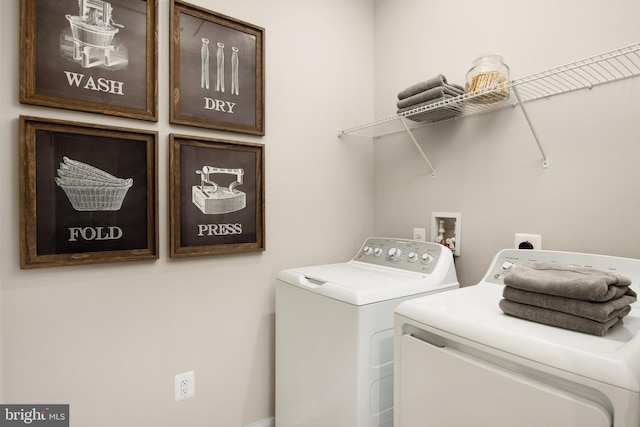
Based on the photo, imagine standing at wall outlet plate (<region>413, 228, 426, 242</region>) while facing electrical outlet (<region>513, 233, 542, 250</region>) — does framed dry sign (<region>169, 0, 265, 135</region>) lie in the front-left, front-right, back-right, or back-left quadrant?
back-right

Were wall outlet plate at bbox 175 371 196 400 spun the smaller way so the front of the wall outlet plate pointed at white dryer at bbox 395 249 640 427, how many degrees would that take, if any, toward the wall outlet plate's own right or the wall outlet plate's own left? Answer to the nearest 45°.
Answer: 0° — it already faces it

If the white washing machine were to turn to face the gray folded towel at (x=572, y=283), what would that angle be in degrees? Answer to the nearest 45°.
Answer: approximately 90° to its left

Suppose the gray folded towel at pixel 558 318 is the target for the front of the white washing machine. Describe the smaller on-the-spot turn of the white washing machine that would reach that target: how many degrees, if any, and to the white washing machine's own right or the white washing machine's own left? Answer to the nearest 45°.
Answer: approximately 90° to the white washing machine's own left

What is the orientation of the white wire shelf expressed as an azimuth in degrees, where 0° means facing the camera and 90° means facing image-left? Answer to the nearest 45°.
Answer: approximately 45°

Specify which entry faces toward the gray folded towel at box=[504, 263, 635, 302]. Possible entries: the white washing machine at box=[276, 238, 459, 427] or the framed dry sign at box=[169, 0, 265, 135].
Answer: the framed dry sign

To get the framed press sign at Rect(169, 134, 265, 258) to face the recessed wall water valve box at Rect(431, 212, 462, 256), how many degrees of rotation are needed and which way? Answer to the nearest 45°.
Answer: approximately 45° to its left

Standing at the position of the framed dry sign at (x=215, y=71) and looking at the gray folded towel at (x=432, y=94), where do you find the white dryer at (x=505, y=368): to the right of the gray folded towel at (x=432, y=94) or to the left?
right
